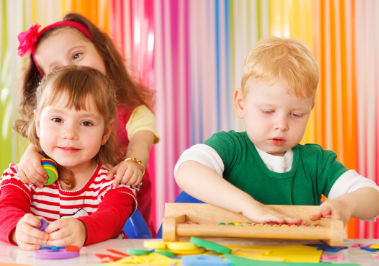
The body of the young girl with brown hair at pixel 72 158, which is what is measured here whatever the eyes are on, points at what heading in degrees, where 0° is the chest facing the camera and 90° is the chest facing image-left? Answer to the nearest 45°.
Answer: approximately 0°

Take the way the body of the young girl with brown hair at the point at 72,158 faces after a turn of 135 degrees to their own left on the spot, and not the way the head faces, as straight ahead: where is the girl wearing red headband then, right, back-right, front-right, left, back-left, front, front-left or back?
front-left

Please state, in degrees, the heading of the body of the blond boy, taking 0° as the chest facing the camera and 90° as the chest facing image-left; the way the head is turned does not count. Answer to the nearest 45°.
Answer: approximately 0°

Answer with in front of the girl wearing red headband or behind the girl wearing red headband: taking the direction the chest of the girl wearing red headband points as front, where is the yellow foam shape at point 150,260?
in front

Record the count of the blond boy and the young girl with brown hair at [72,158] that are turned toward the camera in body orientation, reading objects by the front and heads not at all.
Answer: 2

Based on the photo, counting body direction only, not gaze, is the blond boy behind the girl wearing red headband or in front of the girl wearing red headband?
in front

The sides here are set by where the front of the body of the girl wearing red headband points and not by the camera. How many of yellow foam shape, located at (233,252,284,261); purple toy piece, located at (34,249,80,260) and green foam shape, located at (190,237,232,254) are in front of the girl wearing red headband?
3
